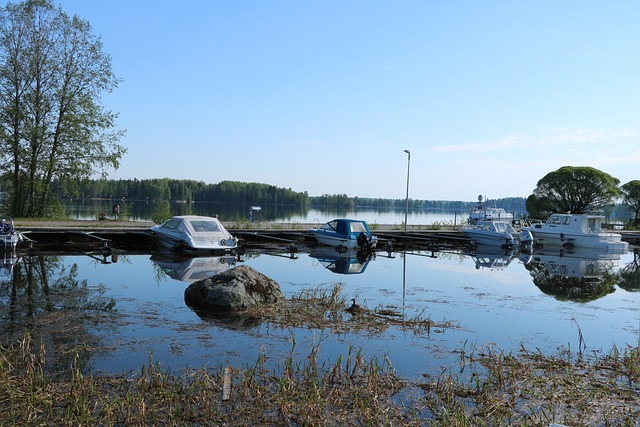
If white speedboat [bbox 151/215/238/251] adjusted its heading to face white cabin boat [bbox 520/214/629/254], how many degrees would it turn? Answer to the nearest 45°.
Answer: approximately 135° to its right

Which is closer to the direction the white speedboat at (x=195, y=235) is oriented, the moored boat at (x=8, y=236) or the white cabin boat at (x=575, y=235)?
the moored boat

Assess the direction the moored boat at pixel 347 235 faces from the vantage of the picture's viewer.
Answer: facing away from the viewer and to the left of the viewer

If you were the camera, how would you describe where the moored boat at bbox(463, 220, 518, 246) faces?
facing away from the viewer and to the left of the viewer

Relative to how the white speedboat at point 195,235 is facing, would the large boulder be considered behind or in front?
behind

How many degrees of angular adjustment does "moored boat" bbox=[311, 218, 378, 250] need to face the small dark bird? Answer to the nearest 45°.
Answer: approximately 135° to its left

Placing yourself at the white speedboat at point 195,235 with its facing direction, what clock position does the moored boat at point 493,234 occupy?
The moored boat is roughly at 4 o'clock from the white speedboat.
